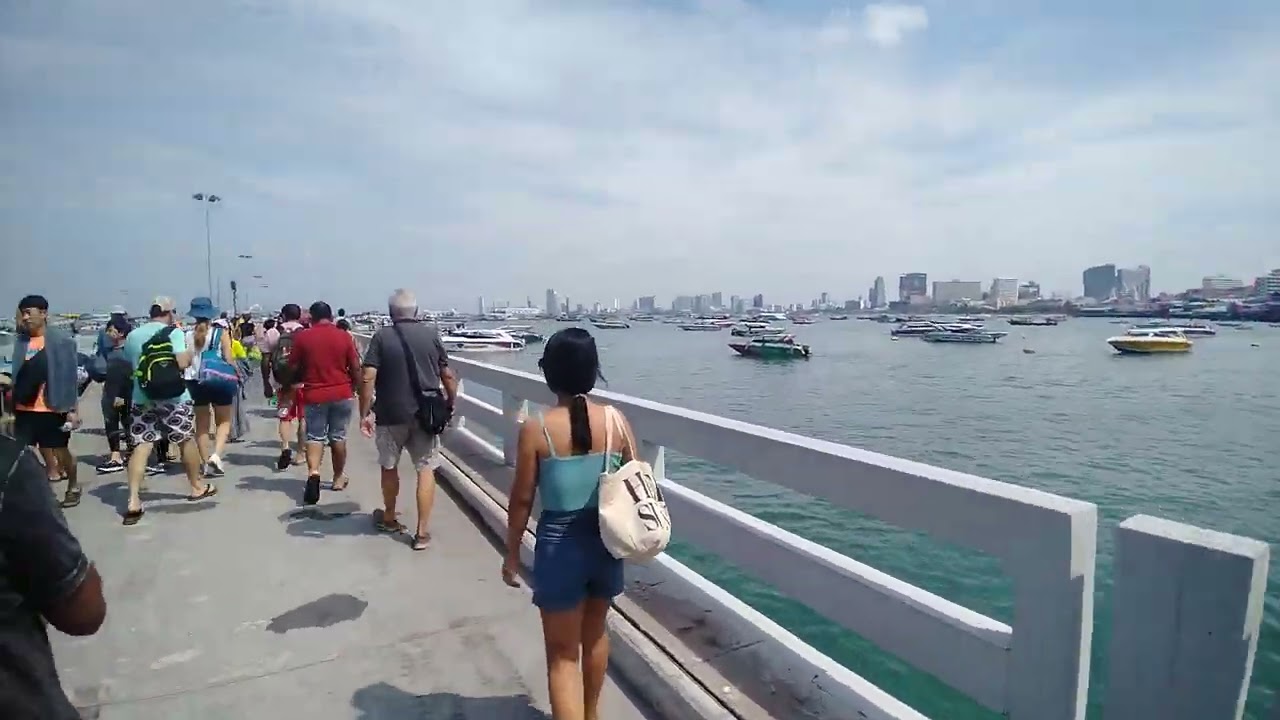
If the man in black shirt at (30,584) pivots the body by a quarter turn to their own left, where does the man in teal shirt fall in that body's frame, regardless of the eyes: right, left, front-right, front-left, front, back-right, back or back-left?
right

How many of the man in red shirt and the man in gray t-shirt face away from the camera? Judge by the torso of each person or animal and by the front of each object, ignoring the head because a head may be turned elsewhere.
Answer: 2

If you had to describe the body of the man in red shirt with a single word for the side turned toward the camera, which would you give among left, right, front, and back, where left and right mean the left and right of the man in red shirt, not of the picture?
back

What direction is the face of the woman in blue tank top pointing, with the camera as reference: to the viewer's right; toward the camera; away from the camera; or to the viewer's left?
away from the camera

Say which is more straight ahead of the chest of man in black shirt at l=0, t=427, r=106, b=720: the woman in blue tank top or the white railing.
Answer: the woman in blue tank top

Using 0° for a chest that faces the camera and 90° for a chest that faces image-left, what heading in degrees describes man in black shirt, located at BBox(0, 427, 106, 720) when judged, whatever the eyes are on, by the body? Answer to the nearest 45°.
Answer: approximately 180°

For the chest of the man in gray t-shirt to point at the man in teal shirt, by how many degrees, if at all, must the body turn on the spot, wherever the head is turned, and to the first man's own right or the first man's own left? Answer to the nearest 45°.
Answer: approximately 45° to the first man's own left

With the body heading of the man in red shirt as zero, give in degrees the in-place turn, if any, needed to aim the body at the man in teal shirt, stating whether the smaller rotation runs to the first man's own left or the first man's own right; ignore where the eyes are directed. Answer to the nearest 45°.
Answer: approximately 90° to the first man's own left

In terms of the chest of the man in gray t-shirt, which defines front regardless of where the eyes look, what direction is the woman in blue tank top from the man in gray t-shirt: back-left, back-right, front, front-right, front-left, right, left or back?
back

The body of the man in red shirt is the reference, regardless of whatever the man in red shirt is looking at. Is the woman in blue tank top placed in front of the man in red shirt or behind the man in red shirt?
behind

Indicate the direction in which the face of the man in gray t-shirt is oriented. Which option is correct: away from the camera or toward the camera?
away from the camera

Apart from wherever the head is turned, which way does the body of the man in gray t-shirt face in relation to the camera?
away from the camera

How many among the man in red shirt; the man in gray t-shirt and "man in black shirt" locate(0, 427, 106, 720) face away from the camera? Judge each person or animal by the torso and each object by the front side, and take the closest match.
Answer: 3

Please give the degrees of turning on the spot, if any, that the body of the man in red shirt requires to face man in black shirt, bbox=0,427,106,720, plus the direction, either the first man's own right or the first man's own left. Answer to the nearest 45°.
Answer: approximately 180°
